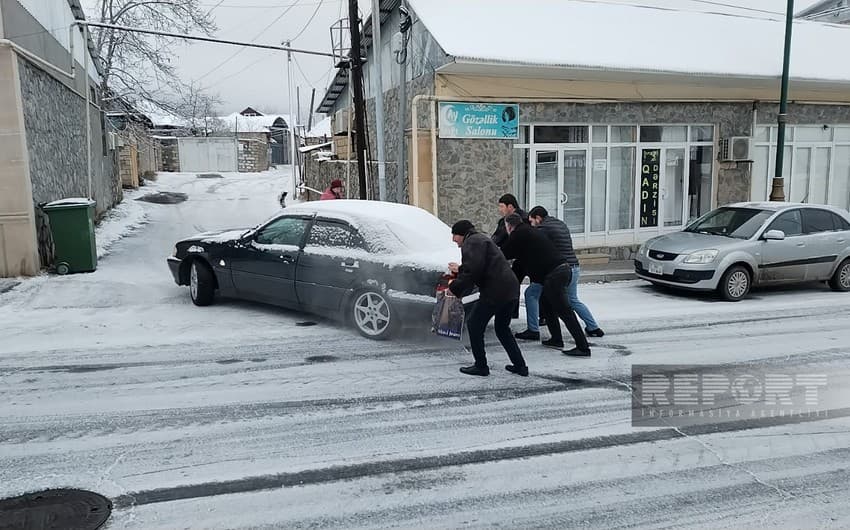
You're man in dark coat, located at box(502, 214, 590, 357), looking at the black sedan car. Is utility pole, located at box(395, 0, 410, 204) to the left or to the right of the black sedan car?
right

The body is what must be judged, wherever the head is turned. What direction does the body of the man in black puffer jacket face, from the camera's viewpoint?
to the viewer's left

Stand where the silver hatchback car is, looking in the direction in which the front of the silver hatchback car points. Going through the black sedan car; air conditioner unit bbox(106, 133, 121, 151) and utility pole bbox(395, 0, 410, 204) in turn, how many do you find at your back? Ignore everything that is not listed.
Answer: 0

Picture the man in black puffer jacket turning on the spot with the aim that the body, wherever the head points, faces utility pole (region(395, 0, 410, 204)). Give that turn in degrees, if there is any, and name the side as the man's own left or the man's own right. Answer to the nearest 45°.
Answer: approximately 45° to the man's own right

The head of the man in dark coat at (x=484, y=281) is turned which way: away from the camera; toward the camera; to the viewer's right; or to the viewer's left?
to the viewer's left

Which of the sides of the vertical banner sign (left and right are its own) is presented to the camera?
front

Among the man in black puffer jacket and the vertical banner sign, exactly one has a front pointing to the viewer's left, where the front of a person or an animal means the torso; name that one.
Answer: the man in black puffer jacket

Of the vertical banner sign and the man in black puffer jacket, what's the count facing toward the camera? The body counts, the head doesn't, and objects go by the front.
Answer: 1

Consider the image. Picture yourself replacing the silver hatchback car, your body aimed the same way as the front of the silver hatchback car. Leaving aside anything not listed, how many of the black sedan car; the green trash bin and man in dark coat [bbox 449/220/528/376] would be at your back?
0

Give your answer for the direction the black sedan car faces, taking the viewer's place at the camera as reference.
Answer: facing away from the viewer and to the left of the viewer

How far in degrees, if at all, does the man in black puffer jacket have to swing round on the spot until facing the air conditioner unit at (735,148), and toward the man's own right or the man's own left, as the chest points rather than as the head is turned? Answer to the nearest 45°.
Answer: approximately 135° to the man's own right

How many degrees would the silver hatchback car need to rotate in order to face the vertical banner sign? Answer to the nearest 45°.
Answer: approximately 90° to its right

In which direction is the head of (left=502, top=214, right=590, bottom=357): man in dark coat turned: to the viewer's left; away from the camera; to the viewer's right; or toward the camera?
to the viewer's left

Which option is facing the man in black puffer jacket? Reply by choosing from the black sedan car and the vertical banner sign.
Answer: the vertical banner sign

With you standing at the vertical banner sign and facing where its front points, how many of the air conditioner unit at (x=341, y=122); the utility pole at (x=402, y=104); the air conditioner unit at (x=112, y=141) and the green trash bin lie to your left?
0

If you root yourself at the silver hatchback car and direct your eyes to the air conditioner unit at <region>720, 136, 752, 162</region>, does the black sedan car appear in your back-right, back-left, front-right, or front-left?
back-left

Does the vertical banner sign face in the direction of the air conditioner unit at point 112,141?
no
